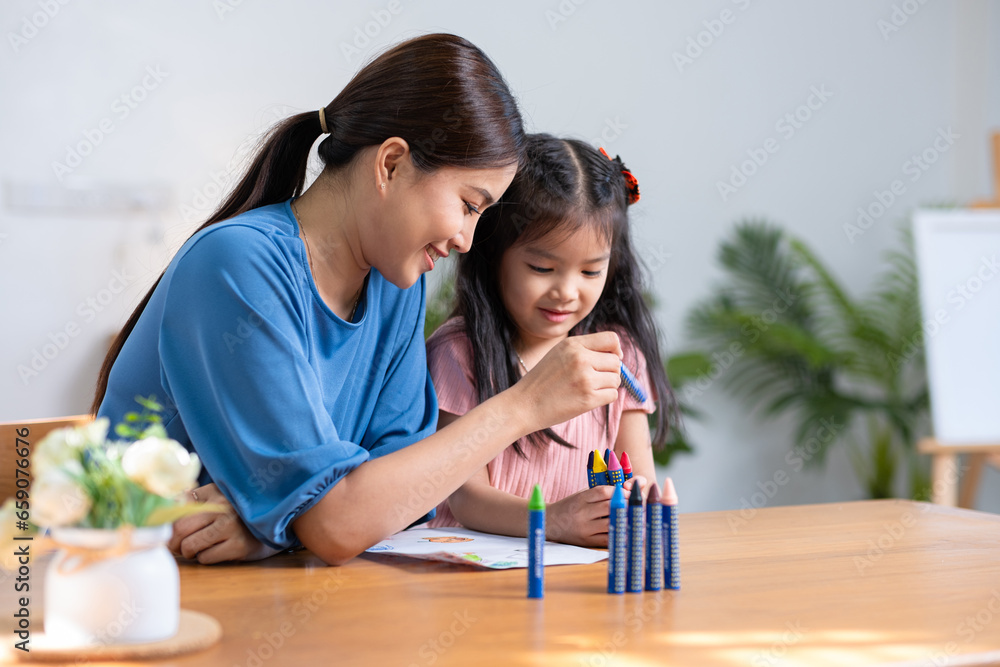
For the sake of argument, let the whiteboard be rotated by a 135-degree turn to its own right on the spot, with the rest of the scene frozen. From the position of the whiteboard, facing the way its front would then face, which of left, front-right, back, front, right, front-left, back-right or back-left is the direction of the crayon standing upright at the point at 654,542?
back-left

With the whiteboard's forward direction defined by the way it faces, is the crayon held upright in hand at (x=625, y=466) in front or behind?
in front

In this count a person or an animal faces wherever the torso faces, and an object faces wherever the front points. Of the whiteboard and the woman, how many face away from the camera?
0

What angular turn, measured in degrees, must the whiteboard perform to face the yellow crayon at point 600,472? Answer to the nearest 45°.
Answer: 0° — it already faces it

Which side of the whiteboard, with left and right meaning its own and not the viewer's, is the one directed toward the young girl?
front

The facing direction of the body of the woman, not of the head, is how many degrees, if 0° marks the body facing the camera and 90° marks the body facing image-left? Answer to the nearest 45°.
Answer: approximately 315°

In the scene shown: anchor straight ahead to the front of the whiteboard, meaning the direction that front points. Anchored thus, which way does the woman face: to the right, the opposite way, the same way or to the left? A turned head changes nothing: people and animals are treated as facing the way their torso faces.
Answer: to the left

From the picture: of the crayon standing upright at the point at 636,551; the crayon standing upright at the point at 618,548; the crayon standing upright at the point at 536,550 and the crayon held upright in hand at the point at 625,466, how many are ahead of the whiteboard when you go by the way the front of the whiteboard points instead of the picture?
4

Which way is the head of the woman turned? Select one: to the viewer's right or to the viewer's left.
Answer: to the viewer's right
